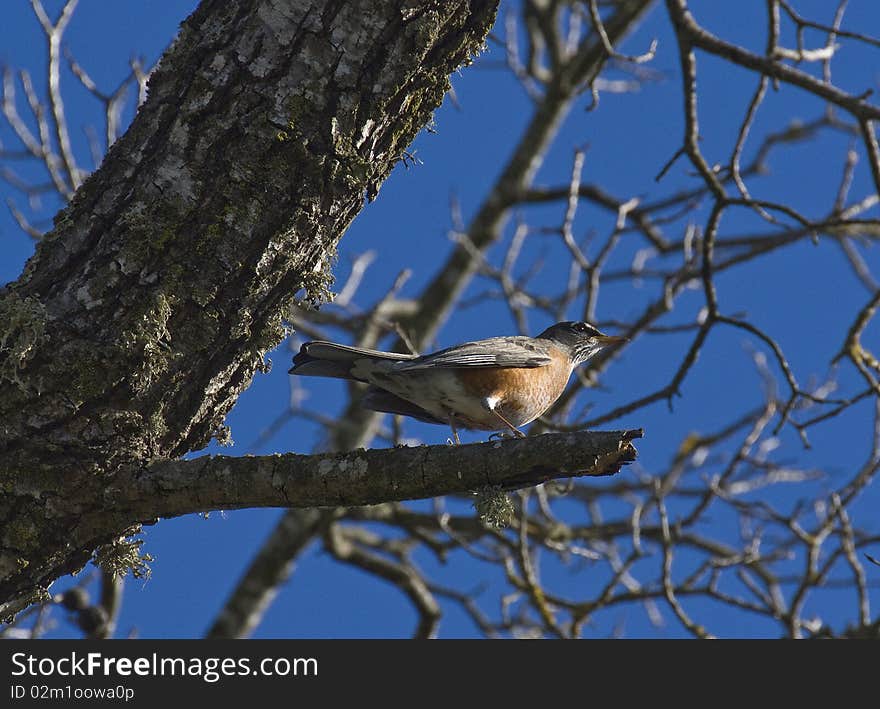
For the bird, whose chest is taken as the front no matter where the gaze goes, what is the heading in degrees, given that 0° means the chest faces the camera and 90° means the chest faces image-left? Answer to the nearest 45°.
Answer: approximately 270°
